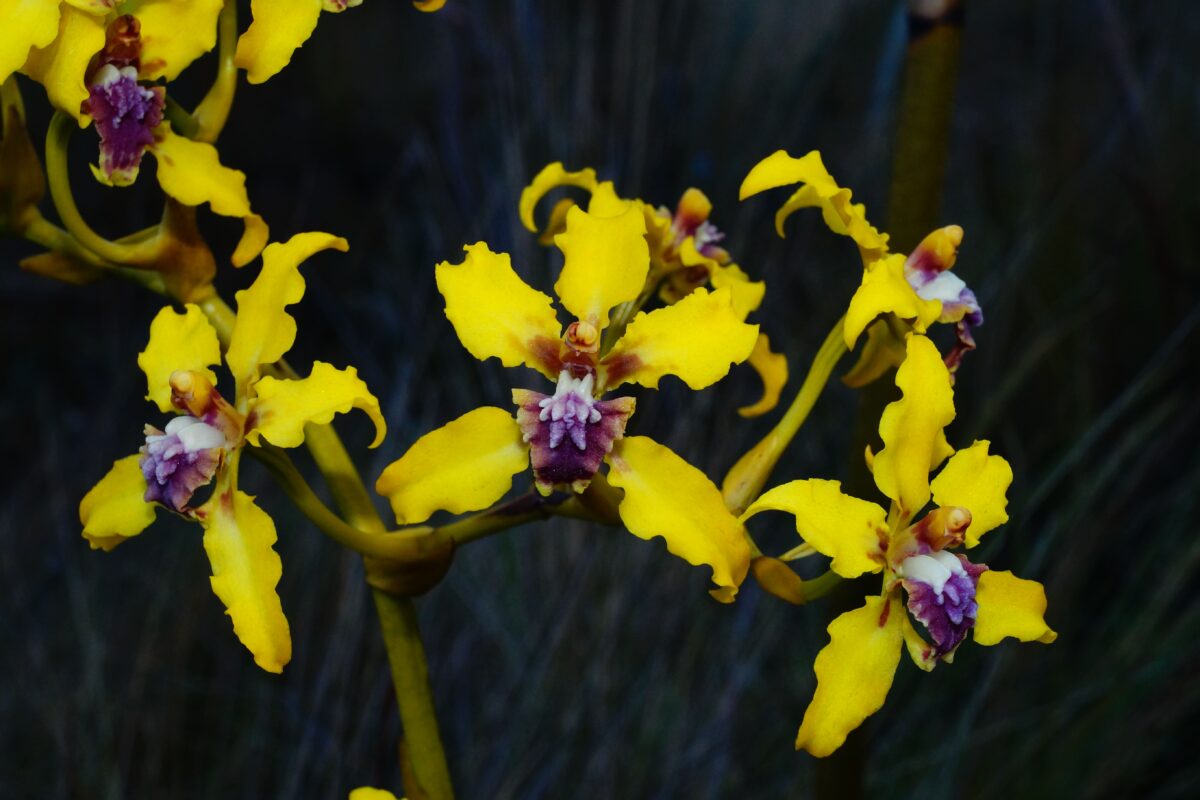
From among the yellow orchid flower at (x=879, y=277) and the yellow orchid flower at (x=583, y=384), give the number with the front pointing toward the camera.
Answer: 1

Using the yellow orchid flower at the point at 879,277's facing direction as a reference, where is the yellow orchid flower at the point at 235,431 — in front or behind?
behind

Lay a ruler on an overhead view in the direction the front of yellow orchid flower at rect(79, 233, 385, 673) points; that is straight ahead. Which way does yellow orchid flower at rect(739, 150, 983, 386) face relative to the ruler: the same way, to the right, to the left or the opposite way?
to the left

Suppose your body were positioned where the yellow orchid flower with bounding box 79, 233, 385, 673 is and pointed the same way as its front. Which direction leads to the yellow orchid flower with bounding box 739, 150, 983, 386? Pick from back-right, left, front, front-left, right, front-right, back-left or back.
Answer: back-left

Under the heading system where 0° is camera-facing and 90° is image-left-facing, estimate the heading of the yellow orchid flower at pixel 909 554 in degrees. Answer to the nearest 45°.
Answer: approximately 315°

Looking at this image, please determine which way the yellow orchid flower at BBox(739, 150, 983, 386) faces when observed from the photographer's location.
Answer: facing to the right of the viewer
